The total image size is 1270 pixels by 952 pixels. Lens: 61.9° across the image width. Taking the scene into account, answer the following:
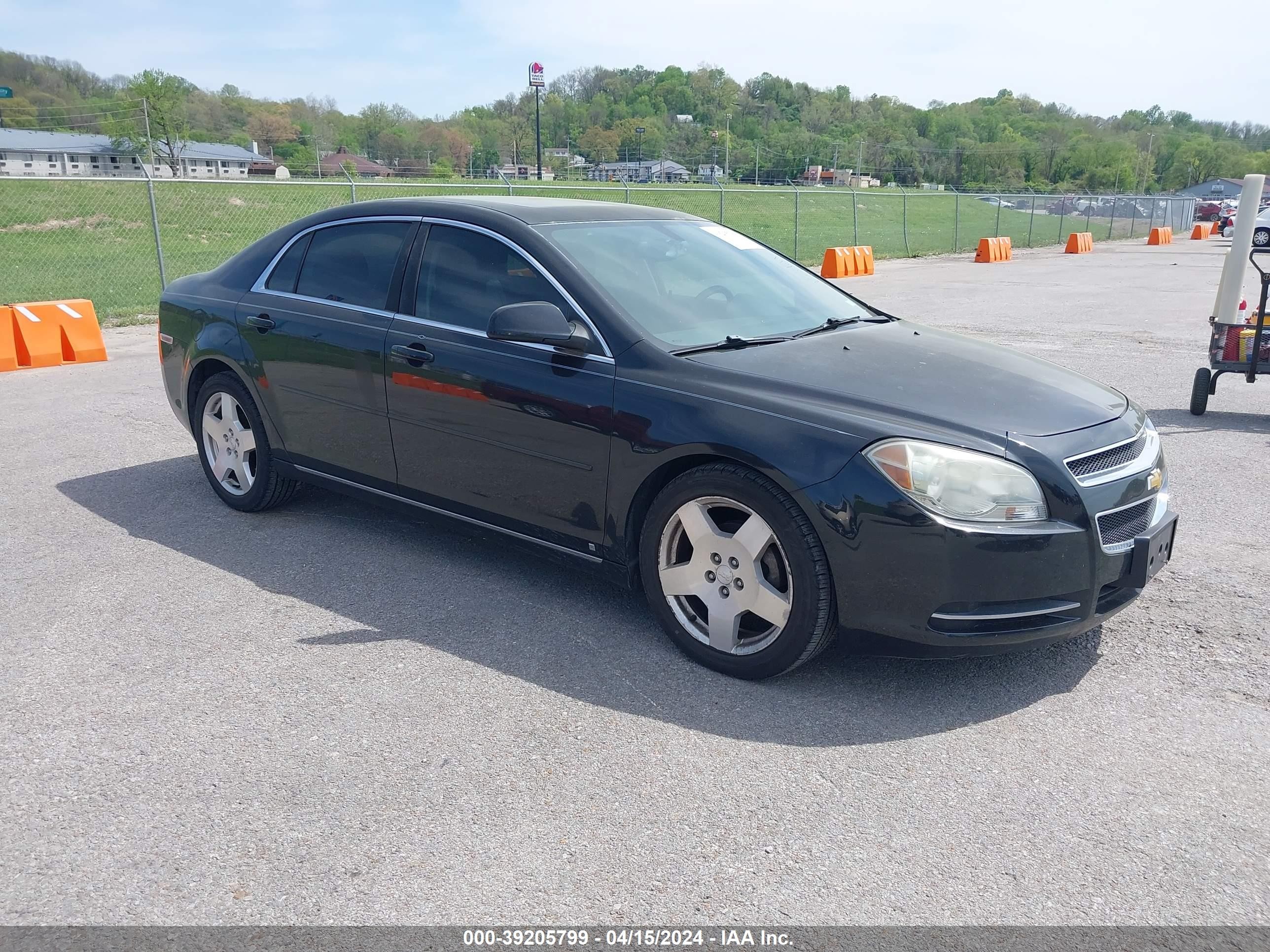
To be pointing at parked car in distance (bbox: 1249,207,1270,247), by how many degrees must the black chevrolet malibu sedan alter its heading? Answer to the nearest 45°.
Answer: approximately 90° to its left

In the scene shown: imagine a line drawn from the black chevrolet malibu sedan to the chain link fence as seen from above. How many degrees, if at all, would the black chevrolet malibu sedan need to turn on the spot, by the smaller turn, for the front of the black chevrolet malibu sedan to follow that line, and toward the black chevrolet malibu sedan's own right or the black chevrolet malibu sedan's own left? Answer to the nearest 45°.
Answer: approximately 180°

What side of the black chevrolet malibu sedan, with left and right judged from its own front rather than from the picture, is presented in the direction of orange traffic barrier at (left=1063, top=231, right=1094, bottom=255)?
left

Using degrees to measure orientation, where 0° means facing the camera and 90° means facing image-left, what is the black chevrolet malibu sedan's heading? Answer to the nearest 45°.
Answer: approximately 315°

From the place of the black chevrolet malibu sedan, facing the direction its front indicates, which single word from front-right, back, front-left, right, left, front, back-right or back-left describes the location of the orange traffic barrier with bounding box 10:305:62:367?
back

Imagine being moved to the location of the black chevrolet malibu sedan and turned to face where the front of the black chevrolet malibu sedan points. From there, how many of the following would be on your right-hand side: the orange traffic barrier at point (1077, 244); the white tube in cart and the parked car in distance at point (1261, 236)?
0

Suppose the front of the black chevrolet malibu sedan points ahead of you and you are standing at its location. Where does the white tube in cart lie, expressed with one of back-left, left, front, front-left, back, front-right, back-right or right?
left

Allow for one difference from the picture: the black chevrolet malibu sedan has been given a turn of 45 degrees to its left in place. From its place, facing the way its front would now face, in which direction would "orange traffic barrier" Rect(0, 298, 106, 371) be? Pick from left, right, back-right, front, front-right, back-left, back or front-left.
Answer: back-left

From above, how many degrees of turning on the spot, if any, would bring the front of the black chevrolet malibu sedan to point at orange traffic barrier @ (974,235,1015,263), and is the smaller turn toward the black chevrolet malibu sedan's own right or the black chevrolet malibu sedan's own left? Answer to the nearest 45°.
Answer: approximately 135° to the black chevrolet malibu sedan's own left

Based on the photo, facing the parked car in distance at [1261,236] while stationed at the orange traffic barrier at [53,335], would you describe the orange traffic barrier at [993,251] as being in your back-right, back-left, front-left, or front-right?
front-left

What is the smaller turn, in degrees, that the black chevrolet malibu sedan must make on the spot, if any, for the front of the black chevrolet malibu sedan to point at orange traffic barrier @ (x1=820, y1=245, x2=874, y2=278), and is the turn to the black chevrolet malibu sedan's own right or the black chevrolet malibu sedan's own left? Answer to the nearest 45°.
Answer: approximately 135° to the black chevrolet malibu sedan's own left

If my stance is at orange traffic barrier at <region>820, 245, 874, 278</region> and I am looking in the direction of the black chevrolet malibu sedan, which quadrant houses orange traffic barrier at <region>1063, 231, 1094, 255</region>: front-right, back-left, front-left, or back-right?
back-left
